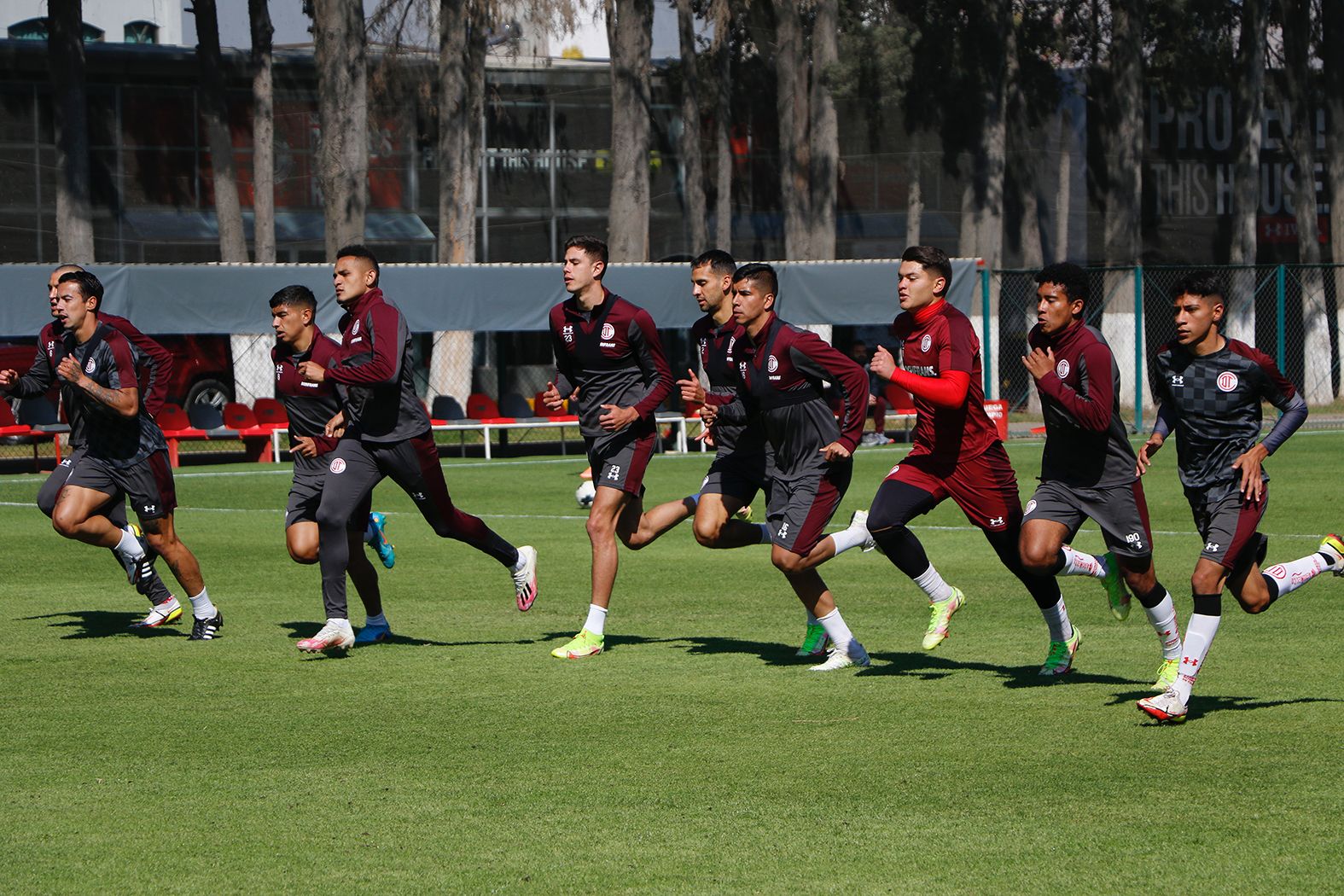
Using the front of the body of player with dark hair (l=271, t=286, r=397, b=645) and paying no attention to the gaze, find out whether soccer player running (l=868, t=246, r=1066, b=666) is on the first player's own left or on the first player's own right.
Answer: on the first player's own left

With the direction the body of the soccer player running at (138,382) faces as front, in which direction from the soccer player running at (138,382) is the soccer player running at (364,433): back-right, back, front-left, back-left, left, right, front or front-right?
left

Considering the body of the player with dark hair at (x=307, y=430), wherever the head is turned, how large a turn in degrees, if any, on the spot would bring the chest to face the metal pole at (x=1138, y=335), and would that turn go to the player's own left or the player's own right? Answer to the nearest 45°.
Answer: approximately 180°

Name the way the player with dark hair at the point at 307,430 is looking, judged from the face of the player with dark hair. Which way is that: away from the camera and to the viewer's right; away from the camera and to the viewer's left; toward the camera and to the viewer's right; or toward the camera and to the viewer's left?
toward the camera and to the viewer's left

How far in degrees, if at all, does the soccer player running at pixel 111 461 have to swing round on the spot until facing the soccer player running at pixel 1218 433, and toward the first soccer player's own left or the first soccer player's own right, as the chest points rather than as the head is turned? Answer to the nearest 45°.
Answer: approximately 90° to the first soccer player's own left

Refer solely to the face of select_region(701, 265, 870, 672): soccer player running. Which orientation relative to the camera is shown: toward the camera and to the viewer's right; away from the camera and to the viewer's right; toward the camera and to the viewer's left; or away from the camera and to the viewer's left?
toward the camera and to the viewer's left

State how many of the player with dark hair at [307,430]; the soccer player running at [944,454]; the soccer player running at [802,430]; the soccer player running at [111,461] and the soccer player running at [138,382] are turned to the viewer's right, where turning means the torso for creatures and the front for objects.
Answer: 0

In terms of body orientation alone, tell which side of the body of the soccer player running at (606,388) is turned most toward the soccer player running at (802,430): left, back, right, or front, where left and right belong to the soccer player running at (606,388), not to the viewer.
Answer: left

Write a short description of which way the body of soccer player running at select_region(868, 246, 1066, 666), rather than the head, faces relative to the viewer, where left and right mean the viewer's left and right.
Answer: facing the viewer and to the left of the viewer

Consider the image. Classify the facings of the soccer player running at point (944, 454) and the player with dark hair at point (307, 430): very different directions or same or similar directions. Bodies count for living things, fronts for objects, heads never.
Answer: same or similar directions
